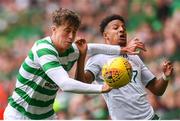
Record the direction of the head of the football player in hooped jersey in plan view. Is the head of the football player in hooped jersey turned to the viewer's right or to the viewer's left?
to the viewer's right

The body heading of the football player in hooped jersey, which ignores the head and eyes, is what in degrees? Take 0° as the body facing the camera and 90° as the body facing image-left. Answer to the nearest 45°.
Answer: approximately 315°
